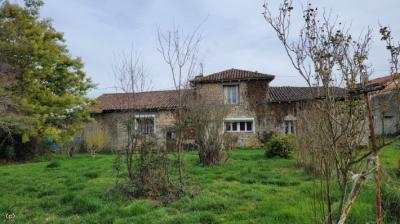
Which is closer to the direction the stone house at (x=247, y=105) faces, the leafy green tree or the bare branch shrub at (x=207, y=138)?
the bare branch shrub

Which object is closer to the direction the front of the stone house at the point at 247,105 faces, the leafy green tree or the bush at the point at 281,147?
the bush

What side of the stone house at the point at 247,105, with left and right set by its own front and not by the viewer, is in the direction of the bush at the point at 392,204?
front

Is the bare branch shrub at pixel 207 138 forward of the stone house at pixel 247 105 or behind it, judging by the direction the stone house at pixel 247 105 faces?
forward

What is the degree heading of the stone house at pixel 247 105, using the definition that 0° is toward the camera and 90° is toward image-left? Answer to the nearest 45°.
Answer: approximately 0°

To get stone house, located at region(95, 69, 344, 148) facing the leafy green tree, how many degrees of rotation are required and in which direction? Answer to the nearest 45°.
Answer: approximately 45° to its right
